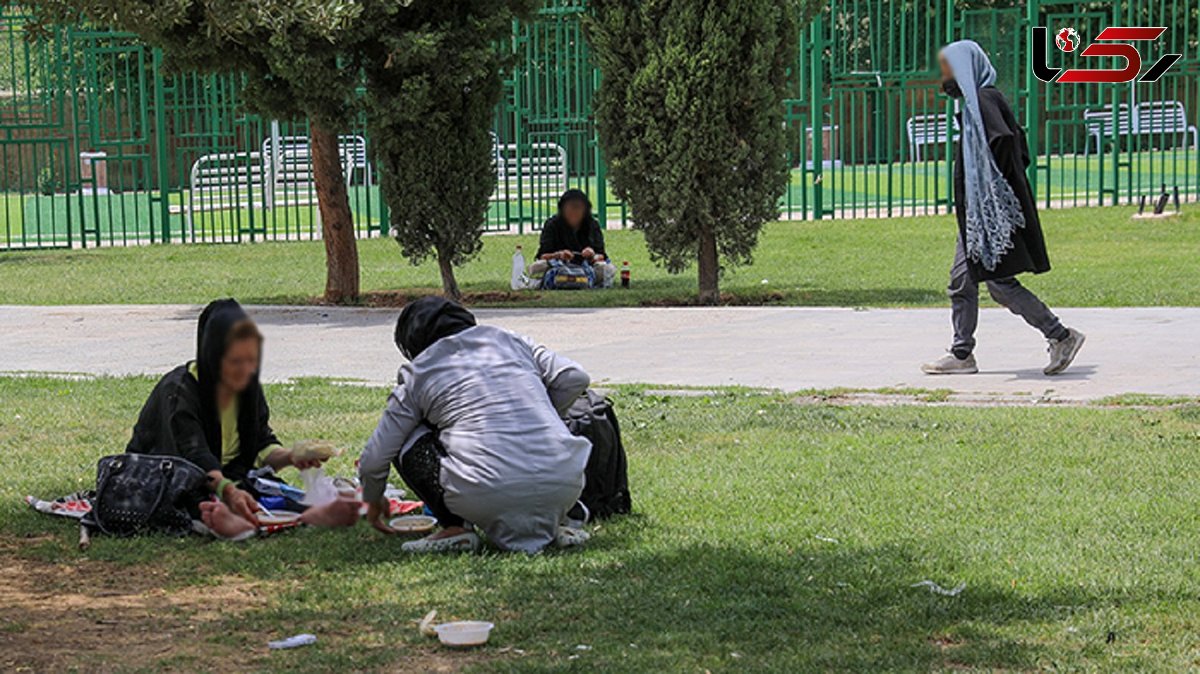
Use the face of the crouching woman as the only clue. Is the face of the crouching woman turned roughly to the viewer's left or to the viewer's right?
to the viewer's left

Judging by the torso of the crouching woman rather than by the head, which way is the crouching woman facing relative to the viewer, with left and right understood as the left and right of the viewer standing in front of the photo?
facing away from the viewer and to the left of the viewer

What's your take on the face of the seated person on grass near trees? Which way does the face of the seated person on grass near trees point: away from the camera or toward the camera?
toward the camera

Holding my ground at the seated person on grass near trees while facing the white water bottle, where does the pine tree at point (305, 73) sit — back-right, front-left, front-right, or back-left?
front-left

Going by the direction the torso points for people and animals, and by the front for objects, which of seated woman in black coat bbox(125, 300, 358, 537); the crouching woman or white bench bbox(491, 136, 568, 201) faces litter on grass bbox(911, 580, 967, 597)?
the seated woman in black coat

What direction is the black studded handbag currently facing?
toward the camera

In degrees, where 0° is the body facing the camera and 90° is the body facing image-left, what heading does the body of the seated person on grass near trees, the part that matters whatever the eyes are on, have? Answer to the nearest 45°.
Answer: approximately 0°

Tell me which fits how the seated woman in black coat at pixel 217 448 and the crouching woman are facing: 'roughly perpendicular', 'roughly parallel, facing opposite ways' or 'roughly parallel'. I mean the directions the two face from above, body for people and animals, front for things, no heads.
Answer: roughly parallel, facing opposite ways

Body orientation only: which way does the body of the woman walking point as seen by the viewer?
to the viewer's left

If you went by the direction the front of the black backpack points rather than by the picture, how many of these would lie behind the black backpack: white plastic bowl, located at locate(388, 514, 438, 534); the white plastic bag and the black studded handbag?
3

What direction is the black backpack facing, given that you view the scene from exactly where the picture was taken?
facing to the right of the viewer

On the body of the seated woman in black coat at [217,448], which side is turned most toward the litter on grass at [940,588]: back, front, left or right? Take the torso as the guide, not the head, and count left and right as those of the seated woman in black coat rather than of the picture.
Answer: front

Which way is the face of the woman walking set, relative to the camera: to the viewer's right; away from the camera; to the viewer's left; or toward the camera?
to the viewer's left
